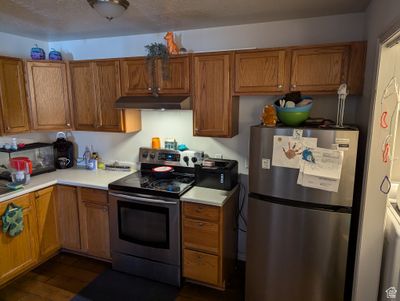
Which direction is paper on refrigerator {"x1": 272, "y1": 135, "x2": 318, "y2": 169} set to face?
toward the camera

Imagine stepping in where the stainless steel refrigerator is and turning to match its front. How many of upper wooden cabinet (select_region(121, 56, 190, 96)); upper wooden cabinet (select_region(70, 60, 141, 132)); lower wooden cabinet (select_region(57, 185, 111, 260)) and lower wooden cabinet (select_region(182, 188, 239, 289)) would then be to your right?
4

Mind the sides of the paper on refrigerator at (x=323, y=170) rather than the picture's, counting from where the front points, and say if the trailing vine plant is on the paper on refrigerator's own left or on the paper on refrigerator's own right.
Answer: on the paper on refrigerator's own right

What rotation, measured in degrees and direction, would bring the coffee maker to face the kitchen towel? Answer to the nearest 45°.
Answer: approximately 45° to its right

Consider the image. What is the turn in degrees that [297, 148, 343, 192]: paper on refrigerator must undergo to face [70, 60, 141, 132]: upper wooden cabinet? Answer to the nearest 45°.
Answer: approximately 90° to its right

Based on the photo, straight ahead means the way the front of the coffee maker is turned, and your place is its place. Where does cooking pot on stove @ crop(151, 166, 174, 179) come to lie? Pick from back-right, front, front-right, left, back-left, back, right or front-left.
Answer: front-left

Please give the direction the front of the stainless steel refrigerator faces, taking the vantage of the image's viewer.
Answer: facing the viewer

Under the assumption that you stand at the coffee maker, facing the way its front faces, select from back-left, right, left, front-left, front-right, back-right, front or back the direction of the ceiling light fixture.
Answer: front

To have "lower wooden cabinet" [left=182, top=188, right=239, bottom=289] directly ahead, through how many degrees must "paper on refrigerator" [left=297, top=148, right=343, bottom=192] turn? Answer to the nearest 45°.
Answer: approximately 90° to its right

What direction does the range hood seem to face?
toward the camera

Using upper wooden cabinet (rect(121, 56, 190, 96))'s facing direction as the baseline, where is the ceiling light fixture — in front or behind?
in front
